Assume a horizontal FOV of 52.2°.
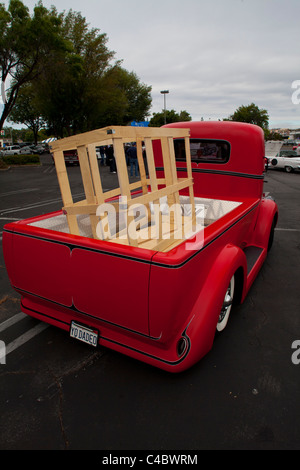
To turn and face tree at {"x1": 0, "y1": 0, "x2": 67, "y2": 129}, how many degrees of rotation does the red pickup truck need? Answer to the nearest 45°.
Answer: approximately 45° to its left

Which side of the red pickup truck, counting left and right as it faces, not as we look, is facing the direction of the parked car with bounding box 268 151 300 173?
front

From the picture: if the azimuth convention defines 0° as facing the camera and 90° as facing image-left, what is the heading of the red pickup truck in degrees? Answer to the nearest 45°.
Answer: approximately 225°

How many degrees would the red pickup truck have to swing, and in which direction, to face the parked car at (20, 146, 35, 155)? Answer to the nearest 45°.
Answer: approximately 45° to its left
